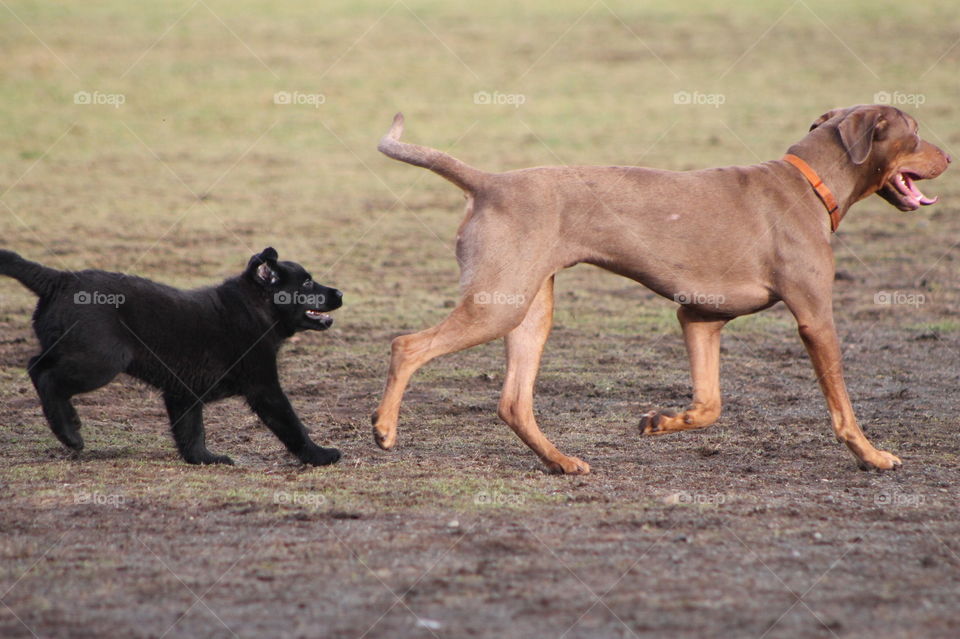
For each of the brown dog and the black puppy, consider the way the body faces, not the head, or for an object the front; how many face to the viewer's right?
2

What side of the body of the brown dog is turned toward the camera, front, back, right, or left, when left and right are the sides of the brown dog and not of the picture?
right

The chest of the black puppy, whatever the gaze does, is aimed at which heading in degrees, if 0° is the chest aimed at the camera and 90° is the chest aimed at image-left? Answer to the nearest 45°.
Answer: approximately 270°

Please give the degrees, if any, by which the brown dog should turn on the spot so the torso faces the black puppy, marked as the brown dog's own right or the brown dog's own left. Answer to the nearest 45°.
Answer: approximately 180°

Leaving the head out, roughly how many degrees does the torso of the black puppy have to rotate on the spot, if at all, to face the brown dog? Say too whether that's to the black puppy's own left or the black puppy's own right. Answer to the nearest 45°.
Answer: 0° — it already faces it
